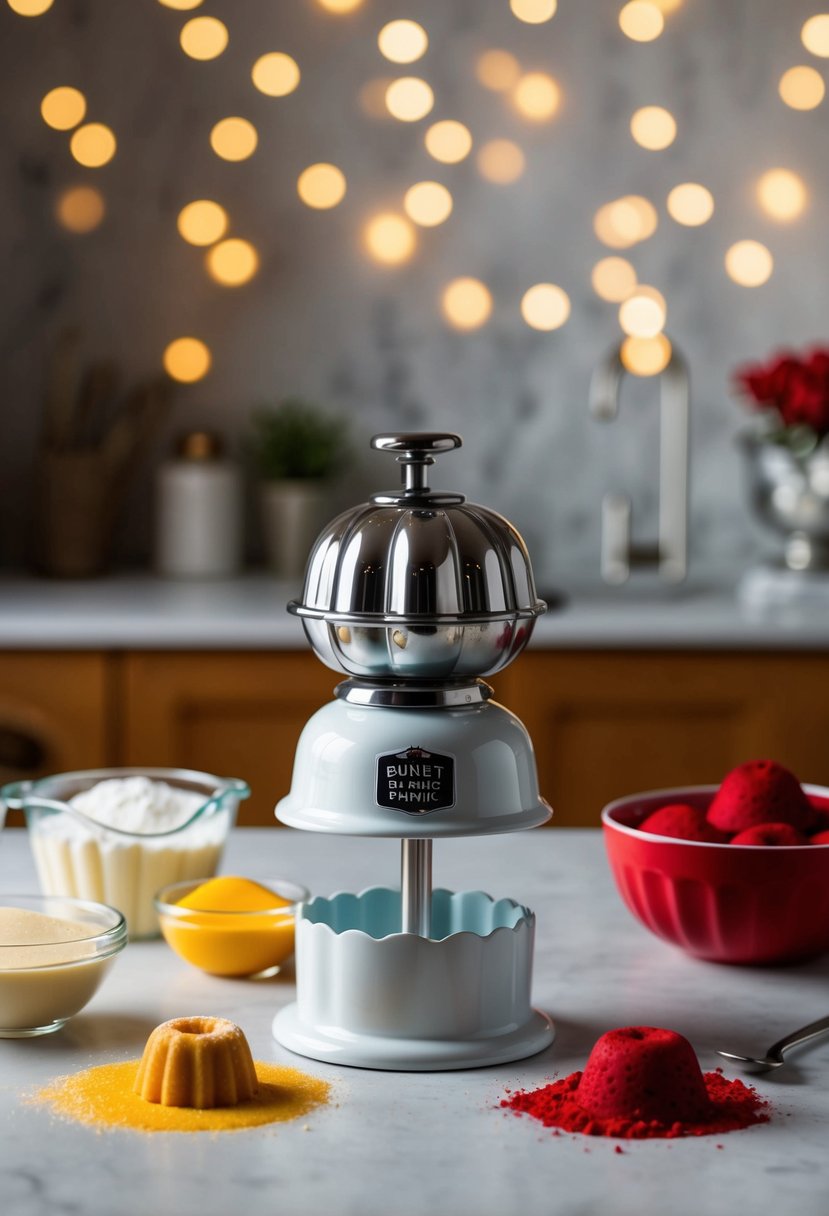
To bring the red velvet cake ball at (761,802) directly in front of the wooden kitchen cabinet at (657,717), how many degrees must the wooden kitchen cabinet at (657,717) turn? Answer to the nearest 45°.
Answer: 0° — it already faces it

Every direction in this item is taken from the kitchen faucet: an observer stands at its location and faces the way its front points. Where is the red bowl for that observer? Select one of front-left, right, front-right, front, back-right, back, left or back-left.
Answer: left

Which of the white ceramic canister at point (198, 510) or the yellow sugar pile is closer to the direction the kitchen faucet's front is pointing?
the white ceramic canister

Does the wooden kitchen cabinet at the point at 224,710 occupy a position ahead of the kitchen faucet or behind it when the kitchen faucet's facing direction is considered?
ahead

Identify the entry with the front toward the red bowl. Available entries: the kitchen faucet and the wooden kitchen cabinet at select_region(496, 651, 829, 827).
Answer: the wooden kitchen cabinet

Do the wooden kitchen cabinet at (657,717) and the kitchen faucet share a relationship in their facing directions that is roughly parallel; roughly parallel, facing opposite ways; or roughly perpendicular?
roughly perpendicular

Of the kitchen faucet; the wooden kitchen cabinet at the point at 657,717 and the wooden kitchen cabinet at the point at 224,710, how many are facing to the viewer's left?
1

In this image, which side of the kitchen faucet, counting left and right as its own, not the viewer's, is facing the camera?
left

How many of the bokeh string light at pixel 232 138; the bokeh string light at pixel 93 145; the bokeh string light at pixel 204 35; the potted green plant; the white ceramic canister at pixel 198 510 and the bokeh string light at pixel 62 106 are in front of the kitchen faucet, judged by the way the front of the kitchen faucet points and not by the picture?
6
